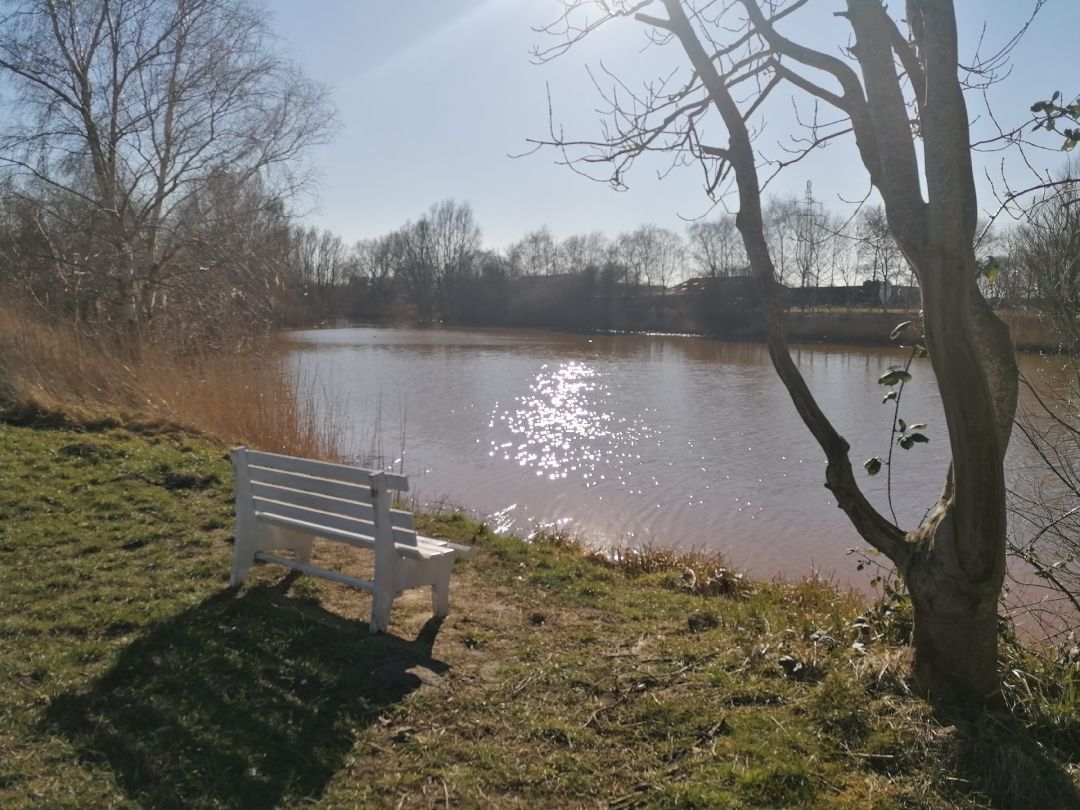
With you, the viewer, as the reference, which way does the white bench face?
facing away from the viewer and to the right of the viewer
